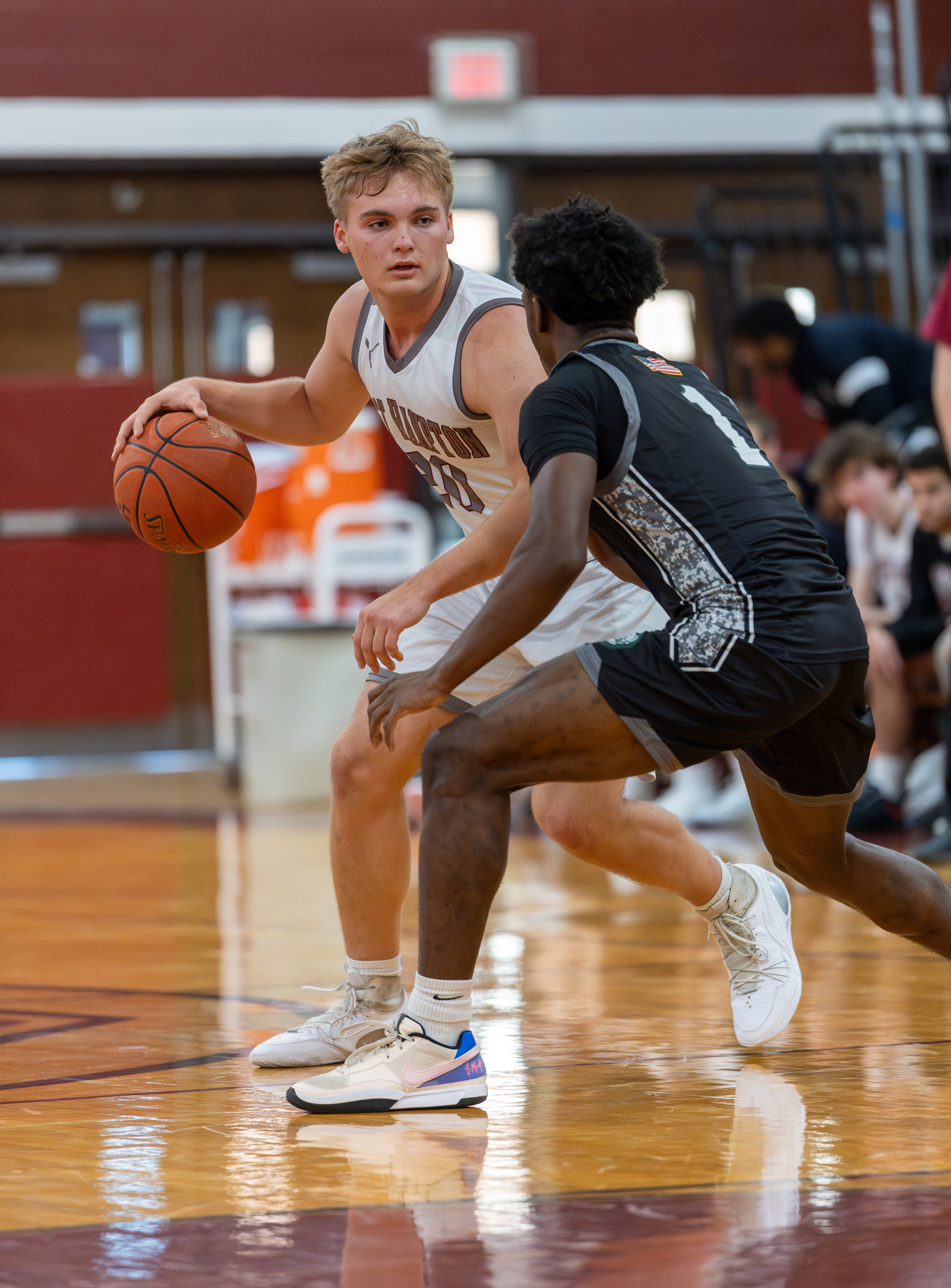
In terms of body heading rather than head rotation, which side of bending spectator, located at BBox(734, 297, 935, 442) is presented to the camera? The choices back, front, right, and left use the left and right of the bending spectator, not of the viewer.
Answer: left

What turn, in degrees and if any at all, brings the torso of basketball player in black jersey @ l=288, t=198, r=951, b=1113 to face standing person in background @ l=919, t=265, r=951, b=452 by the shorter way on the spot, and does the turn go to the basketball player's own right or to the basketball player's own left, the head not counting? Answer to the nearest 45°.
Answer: approximately 45° to the basketball player's own right

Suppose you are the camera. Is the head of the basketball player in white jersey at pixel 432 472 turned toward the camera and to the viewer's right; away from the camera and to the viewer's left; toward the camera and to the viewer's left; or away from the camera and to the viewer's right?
toward the camera and to the viewer's right

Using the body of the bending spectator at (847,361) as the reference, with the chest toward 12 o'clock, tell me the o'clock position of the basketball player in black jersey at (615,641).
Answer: The basketball player in black jersey is roughly at 9 o'clock from the bending spectator.

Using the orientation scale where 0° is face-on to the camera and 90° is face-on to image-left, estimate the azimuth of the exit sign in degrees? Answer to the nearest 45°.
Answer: approximately 0°

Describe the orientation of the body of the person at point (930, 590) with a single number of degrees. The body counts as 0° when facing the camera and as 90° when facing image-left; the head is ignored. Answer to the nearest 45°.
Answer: approximately 45°

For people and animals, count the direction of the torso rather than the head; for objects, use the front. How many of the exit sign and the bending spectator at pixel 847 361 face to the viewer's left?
1

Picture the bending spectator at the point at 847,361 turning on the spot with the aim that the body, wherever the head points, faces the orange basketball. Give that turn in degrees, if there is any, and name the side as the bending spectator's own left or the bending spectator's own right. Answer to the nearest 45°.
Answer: approximately 90° to the bending spectator's own left

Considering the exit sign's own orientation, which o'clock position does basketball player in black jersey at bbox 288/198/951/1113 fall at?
The basketball player in black jersey is roughly at 12 o'clock from the exit sign.
